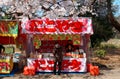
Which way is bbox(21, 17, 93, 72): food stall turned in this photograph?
toward the camera

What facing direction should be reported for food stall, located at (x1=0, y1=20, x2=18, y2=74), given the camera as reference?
facing the viewer

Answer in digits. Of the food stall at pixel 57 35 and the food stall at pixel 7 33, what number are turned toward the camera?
2

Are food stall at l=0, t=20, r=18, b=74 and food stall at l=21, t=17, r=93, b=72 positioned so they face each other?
no

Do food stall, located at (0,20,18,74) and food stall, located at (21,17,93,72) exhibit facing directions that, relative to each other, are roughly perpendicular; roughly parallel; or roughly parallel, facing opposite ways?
roughly parallel

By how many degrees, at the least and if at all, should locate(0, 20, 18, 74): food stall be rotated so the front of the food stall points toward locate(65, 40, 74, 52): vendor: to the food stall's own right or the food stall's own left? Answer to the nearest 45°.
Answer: approximately 90° to the food stall's own left

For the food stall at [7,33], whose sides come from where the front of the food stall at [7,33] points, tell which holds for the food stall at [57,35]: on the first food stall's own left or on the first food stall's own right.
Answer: on the first food stall's own left

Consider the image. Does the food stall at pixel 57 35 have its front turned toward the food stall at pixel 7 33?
no
